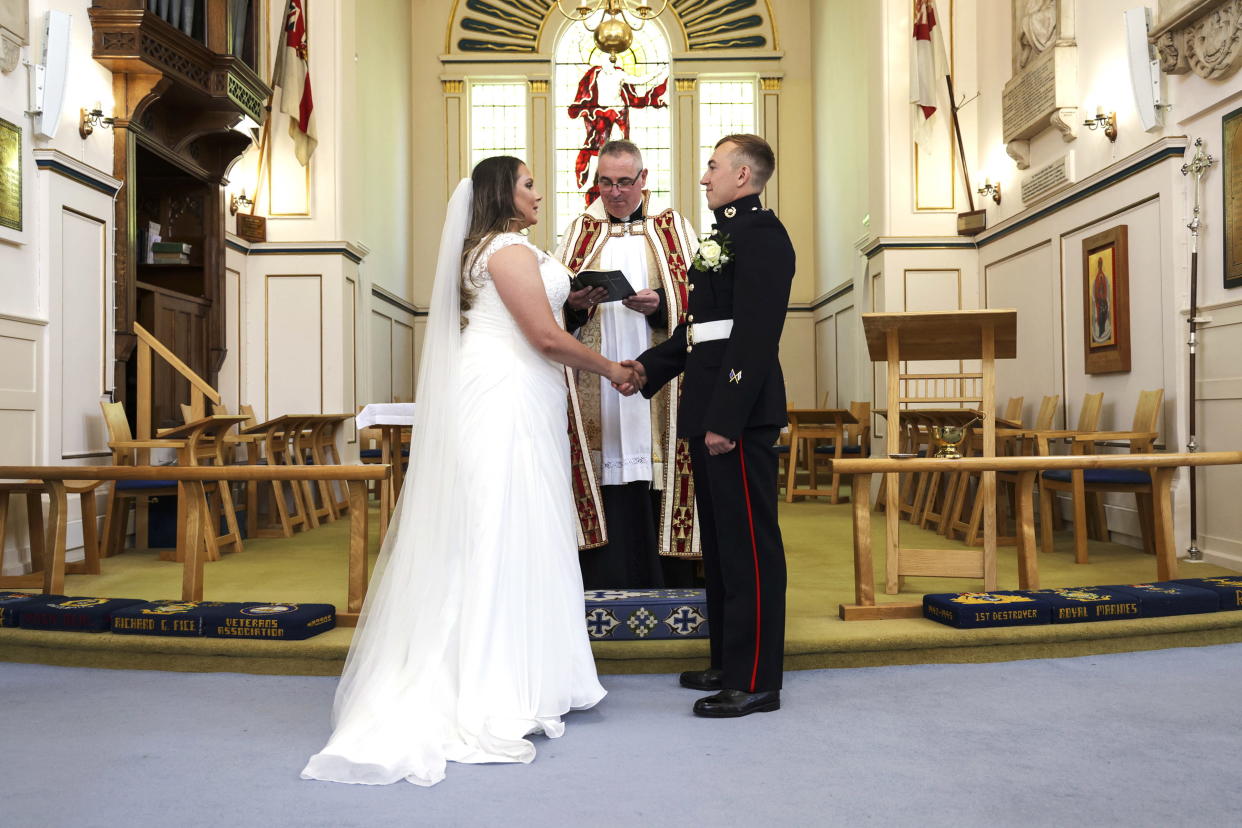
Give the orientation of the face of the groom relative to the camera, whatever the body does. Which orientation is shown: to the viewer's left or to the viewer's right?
to the viewer's left

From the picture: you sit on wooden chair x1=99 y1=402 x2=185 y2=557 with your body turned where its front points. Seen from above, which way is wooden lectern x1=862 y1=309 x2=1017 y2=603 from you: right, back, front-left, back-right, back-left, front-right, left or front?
front-right

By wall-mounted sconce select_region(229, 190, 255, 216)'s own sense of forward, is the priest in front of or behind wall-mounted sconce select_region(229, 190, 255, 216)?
in front

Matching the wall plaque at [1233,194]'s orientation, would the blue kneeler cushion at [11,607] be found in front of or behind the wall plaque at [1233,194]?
in front

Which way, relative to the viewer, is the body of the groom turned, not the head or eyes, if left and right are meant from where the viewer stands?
facing to the left of the viewer

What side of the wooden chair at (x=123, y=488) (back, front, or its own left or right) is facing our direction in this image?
right

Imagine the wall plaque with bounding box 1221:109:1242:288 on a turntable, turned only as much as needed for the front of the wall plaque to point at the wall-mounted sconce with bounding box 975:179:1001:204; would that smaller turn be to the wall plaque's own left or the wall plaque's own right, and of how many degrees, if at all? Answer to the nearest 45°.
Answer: approximately 90° to the wall plaque's own right

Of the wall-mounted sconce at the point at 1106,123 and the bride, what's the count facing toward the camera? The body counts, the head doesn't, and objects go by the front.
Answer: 0

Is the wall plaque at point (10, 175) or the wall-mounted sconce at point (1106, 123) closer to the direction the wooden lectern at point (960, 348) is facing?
the wall plaque

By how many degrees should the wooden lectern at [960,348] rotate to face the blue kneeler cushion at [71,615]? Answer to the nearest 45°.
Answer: approximately 45° to its right

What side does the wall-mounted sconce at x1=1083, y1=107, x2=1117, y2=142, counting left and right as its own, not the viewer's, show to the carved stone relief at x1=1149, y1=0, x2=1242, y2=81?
left

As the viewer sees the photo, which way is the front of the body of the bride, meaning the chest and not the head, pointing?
to the viewer's right

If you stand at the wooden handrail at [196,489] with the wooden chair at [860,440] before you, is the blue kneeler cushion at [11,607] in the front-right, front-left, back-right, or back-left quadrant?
back-left
